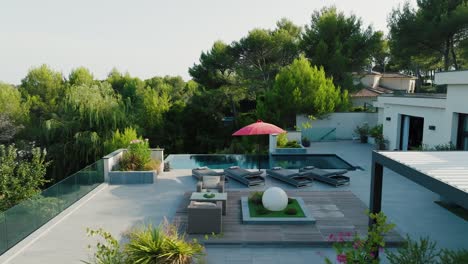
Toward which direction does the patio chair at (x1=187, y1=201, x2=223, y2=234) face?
away from the camera

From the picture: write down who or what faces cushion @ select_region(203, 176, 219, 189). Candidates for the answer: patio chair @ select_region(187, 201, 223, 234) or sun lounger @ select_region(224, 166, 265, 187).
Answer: the patio chair

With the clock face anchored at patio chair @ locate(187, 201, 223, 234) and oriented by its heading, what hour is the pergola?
The pergola is roughly at 4 o'clock from the patio chair.

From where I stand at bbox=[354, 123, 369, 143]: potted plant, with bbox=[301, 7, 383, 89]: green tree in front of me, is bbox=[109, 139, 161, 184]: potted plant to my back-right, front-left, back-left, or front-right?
back-left

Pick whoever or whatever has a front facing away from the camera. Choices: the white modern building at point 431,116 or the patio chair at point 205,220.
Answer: the patio chair
